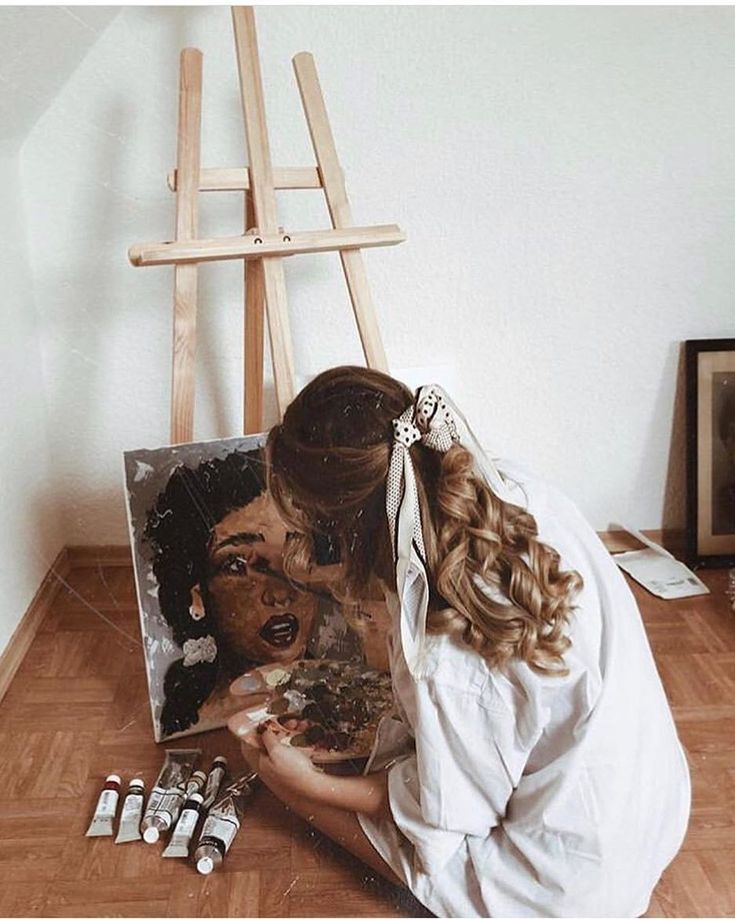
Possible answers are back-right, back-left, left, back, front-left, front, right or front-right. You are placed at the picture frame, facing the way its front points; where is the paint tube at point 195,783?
front-right

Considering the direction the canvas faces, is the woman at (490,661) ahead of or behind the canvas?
ahead

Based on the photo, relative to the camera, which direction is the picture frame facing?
toward the camera

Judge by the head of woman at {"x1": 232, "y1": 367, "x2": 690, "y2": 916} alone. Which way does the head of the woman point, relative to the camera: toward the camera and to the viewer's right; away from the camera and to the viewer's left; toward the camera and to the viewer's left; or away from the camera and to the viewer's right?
away from the camera and to the viewer's left

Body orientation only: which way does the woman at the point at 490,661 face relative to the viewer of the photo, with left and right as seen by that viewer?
facing away from the viewer and to the left of the viewer

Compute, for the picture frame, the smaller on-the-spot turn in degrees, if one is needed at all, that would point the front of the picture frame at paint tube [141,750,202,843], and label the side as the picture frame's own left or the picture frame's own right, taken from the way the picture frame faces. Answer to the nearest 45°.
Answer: approximately 45° to the picture frame's own right

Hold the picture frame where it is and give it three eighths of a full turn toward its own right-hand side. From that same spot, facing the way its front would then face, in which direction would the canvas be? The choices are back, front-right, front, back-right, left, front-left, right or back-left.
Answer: left

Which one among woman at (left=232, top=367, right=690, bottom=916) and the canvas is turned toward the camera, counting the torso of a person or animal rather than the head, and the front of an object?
the canvas

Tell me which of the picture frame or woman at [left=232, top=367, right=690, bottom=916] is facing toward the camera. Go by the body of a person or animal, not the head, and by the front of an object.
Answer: the picture frame

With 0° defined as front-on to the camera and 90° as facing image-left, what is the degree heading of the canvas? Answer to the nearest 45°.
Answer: approximately 0°
